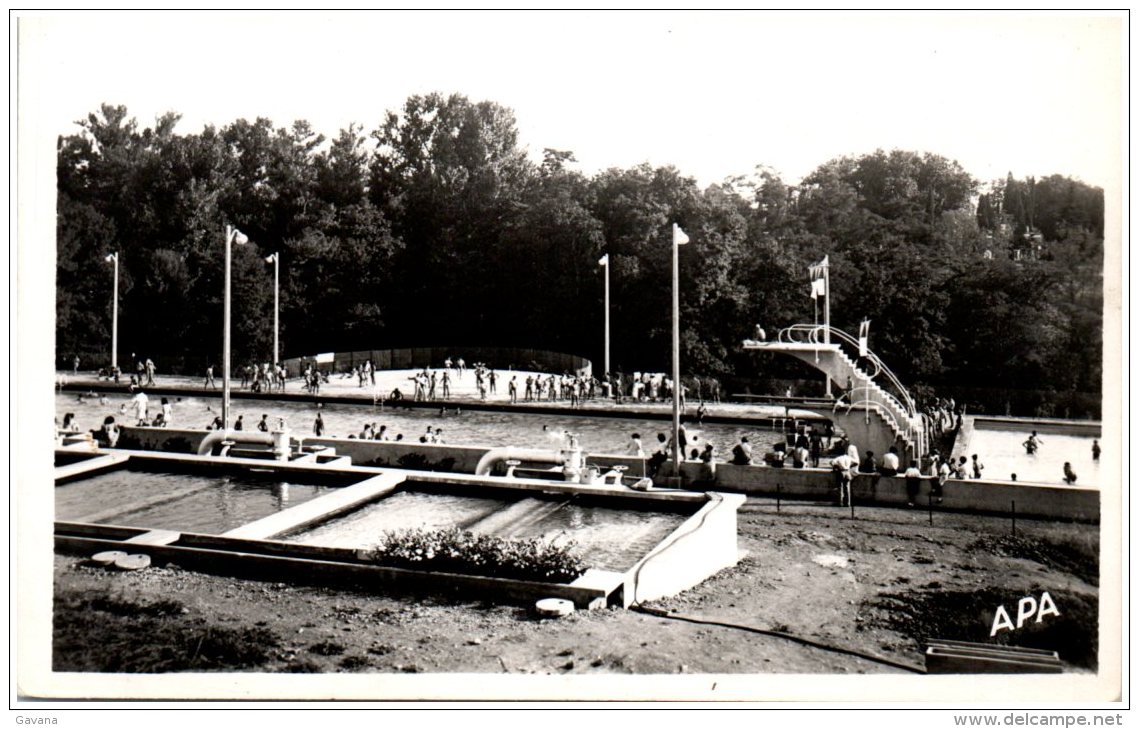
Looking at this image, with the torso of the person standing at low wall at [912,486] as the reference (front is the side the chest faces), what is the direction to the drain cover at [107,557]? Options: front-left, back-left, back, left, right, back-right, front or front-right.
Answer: back-left

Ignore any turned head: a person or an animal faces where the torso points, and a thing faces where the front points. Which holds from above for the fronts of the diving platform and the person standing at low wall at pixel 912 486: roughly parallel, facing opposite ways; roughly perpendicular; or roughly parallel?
roughly perpendicular

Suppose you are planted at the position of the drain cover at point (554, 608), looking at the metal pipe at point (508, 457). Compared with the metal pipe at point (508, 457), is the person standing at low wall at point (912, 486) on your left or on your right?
right

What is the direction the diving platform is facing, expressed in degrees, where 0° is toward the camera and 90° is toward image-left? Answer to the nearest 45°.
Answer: approximately 90°

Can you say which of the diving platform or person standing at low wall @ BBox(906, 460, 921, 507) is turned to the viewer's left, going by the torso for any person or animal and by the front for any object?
the diving platform

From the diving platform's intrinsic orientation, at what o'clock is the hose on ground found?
The hose on ground is roughly at 9 o'clock from the diving platform.

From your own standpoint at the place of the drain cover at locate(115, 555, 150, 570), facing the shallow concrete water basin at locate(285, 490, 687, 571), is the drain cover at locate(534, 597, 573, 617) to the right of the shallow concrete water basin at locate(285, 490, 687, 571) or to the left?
right

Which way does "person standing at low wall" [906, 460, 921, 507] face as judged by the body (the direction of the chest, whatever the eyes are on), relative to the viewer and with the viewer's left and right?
facing away from the viewer
